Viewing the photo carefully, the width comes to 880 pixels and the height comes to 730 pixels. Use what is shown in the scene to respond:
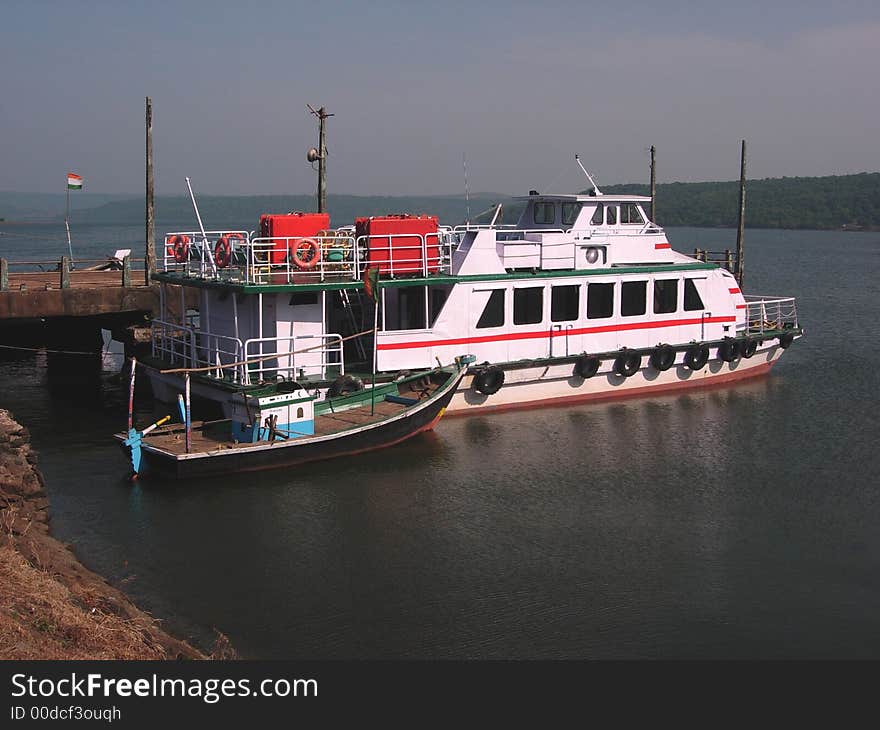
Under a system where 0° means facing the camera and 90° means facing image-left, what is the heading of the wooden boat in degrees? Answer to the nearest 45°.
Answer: approximately 225°

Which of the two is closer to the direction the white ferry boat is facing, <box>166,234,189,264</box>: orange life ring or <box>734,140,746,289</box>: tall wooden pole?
the tall wooden pole

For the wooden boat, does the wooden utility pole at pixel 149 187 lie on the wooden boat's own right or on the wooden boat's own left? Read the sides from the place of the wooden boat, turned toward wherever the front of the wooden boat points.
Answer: on the wooden boat's own left

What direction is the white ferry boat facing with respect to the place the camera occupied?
facing away from the viewer and to the right of the viewer

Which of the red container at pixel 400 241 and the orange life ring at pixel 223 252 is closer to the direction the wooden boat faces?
the red container

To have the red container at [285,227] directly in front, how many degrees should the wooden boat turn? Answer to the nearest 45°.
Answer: approximately 45° to its left

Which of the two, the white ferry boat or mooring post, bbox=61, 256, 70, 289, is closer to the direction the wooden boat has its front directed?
the white ferry boat
